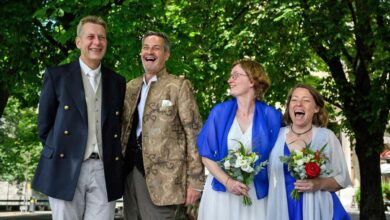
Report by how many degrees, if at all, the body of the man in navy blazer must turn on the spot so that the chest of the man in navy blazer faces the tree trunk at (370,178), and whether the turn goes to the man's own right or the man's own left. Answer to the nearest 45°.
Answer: approximately 90° to the man's own left

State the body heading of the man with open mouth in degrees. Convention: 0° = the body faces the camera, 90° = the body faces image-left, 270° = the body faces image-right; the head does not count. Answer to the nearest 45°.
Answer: approximately 45°

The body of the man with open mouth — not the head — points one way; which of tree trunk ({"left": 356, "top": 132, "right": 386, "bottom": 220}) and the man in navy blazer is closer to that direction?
the man in navy blazer

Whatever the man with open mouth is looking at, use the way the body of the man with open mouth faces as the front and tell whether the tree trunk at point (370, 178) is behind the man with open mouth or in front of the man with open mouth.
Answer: behind

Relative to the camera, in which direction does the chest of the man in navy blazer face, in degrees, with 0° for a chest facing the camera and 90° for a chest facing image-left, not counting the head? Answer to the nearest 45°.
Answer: approximately 315°
